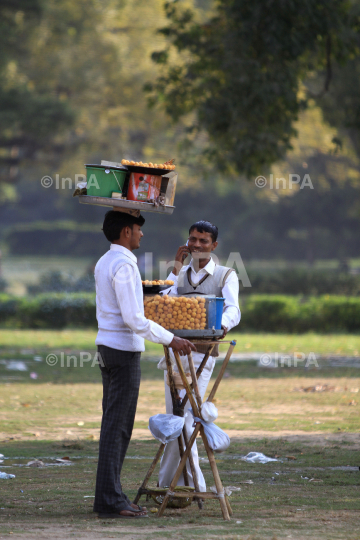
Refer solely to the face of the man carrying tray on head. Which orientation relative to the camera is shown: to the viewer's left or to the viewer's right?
to the viewer's right

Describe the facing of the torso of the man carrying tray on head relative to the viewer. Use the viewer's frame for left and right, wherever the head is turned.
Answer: facing to the right of the viewer

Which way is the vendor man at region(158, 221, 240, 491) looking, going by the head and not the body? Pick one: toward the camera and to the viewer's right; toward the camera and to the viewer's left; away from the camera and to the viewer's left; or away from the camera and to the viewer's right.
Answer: toward the camera and to the viewer's left

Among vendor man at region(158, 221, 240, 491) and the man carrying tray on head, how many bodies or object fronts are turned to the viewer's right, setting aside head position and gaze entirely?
1

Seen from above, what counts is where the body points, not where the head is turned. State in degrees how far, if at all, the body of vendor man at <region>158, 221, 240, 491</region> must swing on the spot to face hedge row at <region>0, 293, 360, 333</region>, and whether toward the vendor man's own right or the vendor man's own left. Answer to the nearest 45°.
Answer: approximately 135° to the vendor man's own right

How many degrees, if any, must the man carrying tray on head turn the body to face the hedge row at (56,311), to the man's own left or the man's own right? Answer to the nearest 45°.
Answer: approximately 90° to the man's own left
